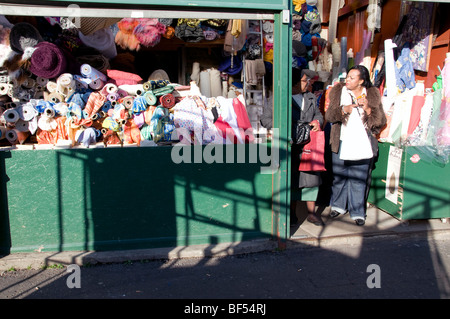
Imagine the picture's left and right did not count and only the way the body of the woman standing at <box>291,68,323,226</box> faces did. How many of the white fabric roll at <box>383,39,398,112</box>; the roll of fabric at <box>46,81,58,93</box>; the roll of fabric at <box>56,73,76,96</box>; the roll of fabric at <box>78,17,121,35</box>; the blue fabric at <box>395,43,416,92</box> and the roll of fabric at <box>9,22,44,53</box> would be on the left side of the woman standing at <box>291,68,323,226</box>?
2

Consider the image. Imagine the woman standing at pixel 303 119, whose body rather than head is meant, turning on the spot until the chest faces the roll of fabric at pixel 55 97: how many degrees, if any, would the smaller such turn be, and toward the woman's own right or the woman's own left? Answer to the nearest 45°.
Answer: approximately 135° to the woman's own right

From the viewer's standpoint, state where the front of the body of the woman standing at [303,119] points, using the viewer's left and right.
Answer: facing the viewer and to the right of the viewer

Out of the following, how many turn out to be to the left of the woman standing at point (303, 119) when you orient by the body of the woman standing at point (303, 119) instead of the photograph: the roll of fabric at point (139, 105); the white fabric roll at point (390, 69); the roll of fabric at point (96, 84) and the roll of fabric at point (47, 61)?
1

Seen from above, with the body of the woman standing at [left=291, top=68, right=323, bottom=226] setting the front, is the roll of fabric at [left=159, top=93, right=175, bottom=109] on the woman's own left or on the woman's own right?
on the woman's own right

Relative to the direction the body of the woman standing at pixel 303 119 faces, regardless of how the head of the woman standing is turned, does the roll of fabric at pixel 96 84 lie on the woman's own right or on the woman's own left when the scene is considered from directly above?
on the woman's own right

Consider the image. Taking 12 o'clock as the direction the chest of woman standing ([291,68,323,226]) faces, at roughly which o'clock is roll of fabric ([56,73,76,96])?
The roll of fabric is roughly at 4 o'clock from the woman standing.

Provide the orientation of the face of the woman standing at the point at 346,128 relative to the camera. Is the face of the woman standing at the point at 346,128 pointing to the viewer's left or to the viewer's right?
to the viewer's left

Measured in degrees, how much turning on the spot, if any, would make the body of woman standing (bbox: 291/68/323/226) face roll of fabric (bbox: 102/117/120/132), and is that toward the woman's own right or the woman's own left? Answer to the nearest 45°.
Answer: approximately 135° to the woman's own right

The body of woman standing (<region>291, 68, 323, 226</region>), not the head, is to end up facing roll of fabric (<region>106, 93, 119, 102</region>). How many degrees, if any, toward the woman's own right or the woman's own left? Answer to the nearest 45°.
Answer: approximately 135° to the woman's own right

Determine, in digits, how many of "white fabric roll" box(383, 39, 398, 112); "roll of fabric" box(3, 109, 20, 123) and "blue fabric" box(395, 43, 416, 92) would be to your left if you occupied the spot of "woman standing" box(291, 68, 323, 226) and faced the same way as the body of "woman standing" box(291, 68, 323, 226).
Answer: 2

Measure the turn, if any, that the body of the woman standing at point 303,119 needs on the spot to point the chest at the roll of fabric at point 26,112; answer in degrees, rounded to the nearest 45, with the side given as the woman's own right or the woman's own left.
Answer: approximately 135° to the woman's own right

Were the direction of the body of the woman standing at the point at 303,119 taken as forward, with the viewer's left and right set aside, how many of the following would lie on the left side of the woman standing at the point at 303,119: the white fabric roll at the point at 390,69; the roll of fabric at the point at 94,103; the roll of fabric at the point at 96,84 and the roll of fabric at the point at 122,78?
1

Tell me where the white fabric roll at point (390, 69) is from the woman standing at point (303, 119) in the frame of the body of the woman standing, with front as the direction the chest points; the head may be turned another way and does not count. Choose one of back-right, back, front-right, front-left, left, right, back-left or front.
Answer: left

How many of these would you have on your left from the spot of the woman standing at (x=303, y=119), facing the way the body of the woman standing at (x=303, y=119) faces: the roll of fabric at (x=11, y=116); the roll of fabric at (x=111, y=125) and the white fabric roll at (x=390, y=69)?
1

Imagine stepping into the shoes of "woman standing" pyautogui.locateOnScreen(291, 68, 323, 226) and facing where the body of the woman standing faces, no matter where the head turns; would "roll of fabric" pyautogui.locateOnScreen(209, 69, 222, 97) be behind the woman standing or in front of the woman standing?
behind

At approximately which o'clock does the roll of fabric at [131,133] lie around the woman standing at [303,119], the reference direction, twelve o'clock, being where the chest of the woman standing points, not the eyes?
The roll of fabric is roughly at 4 o'clock from the woman standing.
